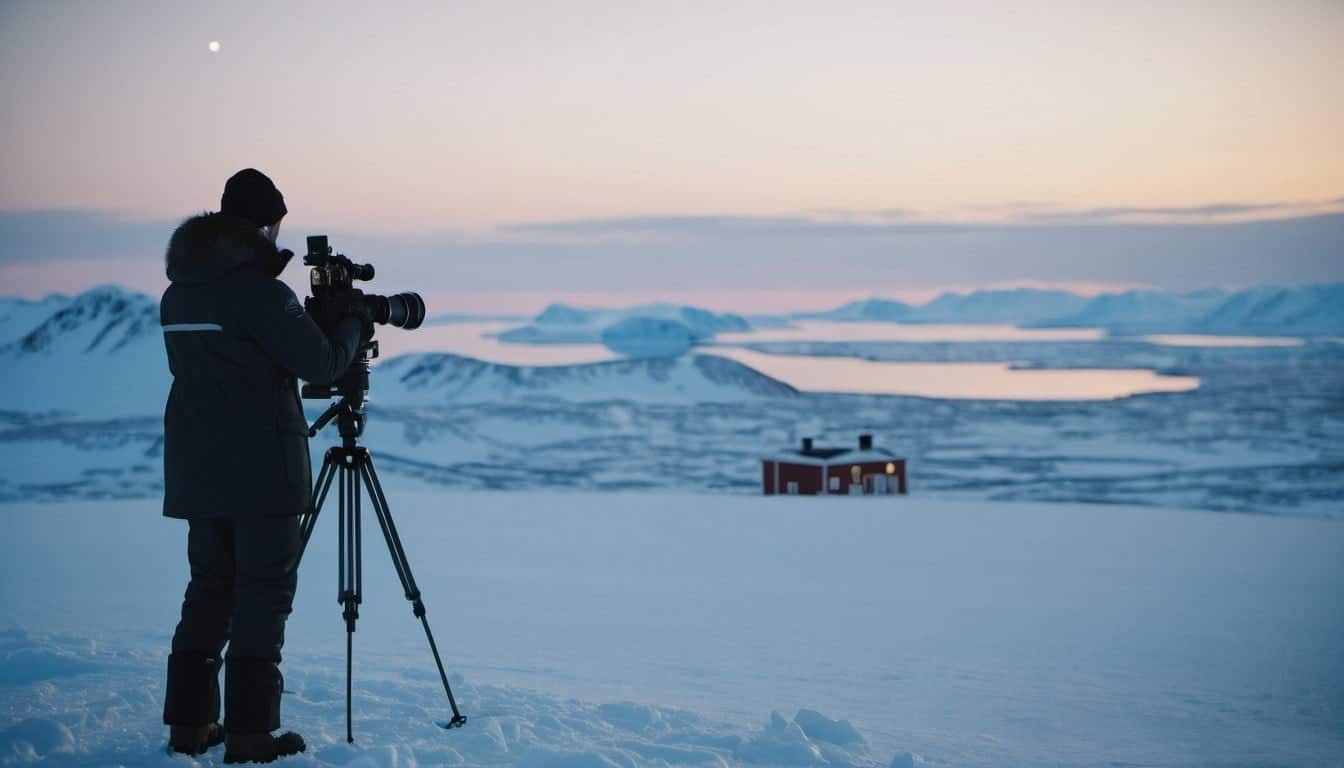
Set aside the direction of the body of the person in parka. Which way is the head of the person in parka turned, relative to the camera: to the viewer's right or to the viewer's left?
to the viewer's right

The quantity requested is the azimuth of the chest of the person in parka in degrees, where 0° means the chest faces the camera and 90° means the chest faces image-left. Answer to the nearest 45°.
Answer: approximately 225°

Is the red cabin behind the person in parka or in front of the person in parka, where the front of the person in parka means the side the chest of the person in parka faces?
in front

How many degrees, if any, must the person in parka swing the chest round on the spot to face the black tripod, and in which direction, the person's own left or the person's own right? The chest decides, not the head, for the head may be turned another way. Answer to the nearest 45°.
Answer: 0° — they already face it
